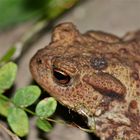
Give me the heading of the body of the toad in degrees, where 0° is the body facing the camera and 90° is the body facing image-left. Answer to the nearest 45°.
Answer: approximately 90°

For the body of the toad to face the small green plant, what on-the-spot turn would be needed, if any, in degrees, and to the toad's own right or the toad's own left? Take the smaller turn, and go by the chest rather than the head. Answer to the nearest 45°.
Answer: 0° — it already faces it
